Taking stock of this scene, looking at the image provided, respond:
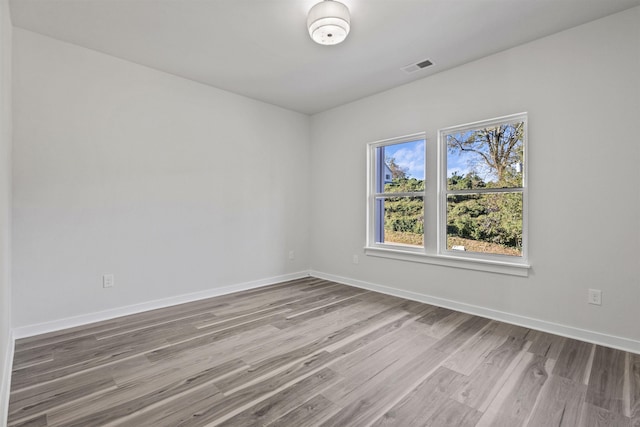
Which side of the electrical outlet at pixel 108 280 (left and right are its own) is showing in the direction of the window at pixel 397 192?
left

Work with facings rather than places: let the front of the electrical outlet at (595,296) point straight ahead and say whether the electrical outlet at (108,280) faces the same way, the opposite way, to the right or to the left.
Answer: to the left

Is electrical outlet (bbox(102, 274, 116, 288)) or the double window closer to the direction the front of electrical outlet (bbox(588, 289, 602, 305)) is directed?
the electrical outlet

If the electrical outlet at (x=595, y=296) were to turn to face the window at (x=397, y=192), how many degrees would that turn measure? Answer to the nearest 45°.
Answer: approximately 90° to its right

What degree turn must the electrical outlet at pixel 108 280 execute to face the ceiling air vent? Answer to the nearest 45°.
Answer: approximately 45° to its left

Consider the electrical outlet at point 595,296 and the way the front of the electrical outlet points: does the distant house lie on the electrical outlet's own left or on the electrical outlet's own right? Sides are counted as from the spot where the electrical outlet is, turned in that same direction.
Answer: on the electrical outlet's own right

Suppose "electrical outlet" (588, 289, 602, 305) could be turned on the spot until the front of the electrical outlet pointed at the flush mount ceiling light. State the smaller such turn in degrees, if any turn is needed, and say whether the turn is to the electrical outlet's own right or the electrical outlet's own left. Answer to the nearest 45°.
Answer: approximately 45° to the electrical outlet's own right

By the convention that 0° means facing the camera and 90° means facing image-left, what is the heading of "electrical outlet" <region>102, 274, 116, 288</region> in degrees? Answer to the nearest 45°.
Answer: approximately 0°

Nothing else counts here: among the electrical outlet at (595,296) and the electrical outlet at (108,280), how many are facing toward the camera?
2

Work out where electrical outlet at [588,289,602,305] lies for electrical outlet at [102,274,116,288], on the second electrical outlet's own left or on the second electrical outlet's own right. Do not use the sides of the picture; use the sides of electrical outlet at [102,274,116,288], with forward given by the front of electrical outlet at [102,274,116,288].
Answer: on the second electrical outlet's own left

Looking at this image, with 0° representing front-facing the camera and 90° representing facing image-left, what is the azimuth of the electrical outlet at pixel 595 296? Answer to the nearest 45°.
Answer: approximately 0°
